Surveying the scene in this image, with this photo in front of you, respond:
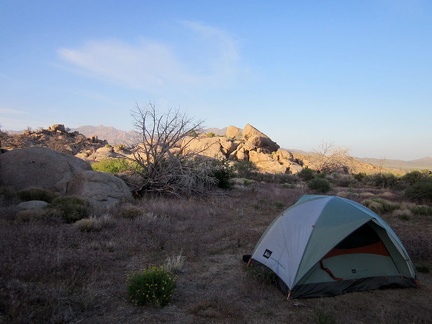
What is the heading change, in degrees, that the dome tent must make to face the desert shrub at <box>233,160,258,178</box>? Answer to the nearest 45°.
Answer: approximately 135° to its left

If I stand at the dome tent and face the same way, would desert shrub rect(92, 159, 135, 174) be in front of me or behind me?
behind

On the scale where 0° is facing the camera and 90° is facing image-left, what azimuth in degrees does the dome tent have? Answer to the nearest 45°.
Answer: approximately 315°

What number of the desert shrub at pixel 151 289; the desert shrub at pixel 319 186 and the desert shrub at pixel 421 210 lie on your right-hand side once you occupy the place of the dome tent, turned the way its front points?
1

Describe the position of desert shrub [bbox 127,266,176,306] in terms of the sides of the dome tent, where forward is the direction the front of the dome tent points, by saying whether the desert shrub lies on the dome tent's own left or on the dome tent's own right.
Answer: on the dome tent's own right

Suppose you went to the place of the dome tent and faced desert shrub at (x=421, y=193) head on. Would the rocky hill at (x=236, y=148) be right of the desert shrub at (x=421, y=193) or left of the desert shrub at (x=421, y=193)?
left

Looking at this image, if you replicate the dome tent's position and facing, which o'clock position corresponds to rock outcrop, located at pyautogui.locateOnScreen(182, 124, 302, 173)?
The rock outcrop is roughly at 7 o'clock from the dome tent.

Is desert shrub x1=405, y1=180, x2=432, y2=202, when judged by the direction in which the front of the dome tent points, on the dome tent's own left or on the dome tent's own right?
on the dome tent's own left

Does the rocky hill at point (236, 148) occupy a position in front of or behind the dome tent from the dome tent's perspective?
behind

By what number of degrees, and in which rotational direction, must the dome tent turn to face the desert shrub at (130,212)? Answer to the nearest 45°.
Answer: approximately 135° to its right

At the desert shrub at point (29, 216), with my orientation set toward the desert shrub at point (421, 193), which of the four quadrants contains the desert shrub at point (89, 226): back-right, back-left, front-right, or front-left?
front-right

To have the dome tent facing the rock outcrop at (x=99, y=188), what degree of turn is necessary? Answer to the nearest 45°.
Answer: approximately 180°

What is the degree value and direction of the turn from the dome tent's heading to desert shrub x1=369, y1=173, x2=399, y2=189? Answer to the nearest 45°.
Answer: approximately 135° to its left

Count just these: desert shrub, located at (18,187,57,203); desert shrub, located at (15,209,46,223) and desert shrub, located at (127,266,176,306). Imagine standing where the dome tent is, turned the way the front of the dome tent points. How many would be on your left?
0

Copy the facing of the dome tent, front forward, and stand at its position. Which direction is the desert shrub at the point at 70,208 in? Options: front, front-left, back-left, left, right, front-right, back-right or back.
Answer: back-right

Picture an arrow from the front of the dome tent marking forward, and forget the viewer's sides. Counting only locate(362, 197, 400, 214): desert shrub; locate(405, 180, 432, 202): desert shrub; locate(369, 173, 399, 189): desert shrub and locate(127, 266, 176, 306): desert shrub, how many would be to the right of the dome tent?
1
